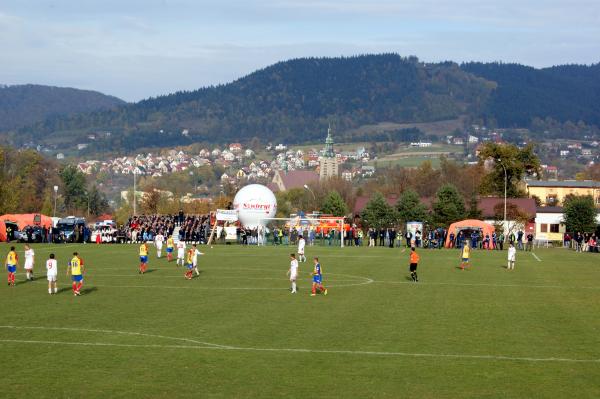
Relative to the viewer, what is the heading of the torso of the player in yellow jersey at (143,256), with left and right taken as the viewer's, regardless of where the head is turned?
facing away from the viewer

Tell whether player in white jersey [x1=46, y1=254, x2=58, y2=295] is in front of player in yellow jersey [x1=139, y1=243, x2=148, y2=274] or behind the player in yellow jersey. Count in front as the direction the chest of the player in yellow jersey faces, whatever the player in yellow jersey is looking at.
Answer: behind

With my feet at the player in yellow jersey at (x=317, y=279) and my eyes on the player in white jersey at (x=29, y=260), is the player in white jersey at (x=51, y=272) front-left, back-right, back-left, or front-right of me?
front-left

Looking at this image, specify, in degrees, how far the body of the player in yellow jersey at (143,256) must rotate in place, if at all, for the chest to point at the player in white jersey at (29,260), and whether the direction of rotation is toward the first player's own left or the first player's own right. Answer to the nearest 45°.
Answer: approximately 135° to the first player's own left

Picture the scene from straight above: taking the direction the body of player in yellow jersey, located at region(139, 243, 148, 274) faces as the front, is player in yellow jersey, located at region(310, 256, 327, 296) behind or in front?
behind

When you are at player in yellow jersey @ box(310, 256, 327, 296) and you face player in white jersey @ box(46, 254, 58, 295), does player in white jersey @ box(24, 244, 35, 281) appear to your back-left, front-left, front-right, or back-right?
front-right

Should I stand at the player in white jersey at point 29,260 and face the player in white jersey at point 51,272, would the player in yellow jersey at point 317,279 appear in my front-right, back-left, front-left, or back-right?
front-left
